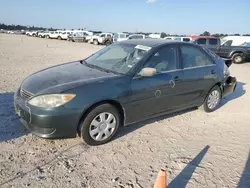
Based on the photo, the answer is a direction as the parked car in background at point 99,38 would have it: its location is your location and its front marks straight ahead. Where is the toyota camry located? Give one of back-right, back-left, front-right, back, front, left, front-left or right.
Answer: front-left

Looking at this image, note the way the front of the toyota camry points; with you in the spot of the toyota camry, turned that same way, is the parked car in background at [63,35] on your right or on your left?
on your right

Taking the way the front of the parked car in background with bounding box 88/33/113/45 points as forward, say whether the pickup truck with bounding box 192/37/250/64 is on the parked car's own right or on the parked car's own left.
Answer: on the parked car's own left

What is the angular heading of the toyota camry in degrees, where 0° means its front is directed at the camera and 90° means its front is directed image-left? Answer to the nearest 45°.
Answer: approximately 45°

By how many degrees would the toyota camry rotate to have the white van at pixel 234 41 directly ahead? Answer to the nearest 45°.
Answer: approximately 180°

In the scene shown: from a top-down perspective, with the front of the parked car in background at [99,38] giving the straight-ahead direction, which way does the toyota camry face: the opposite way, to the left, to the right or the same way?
the same way

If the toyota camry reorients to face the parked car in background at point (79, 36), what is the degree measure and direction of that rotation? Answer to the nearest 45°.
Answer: approximately 135° to its right

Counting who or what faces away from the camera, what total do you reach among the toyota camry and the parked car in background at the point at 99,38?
0

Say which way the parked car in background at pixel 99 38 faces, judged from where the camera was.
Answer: facing the viewer and to the left of the viewer

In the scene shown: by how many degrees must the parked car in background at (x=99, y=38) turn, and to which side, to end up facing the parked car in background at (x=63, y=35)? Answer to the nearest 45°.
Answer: approximately 90° to its right
